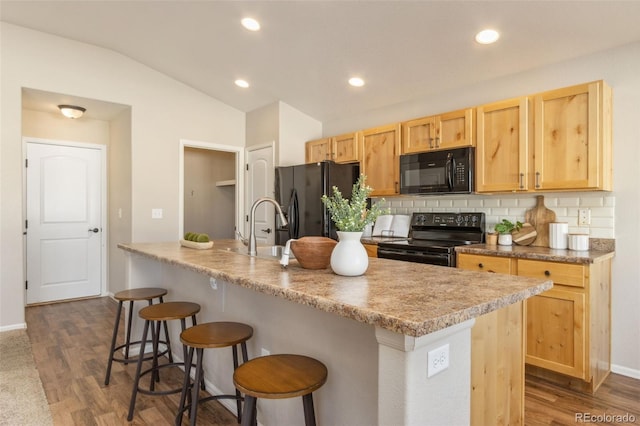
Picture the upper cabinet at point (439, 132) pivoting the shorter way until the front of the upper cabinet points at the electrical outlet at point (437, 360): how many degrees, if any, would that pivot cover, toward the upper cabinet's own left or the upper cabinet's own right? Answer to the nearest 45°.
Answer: approximately 45° to the upper cabinet's own left

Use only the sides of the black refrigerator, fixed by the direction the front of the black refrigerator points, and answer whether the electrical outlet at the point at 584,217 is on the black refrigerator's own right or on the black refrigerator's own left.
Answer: on the black refrigerator's own left

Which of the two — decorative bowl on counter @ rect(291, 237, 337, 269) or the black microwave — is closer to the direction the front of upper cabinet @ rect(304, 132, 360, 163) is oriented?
the decorative bowl on counter

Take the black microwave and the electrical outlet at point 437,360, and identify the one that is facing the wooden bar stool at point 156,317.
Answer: the black microwave

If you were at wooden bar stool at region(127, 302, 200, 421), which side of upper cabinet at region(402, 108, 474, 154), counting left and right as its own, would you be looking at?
front

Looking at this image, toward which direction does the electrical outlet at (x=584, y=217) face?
toward the camera

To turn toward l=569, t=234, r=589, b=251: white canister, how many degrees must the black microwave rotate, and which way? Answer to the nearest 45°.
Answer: approximately 135° to its left

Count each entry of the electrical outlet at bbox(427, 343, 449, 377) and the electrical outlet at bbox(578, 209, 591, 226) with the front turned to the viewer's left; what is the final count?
0

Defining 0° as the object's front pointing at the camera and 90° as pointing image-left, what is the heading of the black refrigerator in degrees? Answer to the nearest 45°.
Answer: approximately 45°

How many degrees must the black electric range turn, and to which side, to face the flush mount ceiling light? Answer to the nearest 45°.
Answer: approximately 45° to its right

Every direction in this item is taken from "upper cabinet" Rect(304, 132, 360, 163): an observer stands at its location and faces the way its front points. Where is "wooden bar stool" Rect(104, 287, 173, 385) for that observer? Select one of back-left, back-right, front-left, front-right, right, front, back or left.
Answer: front

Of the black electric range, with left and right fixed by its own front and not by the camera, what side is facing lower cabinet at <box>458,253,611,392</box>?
left
